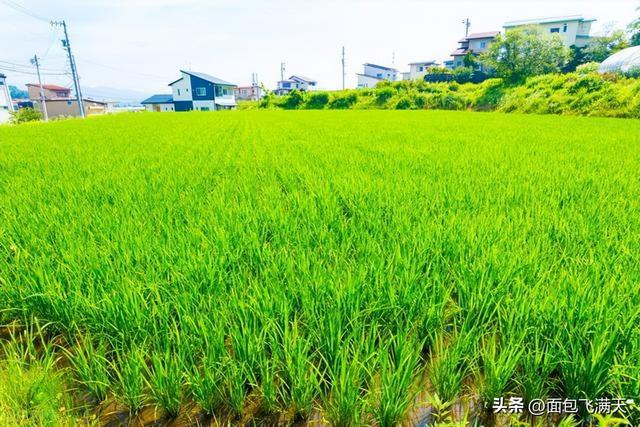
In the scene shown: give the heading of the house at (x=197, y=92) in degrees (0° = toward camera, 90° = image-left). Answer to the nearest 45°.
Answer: approximately 315°

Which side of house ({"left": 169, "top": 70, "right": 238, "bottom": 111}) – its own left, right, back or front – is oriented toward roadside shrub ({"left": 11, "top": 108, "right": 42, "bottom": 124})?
right

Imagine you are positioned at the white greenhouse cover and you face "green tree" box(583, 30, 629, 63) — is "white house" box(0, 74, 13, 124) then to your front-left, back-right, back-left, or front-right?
back-left

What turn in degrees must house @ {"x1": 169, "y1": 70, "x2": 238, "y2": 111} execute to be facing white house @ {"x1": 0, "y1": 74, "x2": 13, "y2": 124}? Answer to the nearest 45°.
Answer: approximately 90° to its right

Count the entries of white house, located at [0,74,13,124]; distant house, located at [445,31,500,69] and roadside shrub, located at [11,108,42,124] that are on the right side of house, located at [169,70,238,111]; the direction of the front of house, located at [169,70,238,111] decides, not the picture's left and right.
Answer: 2

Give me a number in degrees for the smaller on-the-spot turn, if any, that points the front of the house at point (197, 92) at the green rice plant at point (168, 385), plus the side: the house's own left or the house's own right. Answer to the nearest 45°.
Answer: approximately 45° to the house's own right

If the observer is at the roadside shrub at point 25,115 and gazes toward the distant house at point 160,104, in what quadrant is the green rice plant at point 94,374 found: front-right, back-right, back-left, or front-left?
back-right
